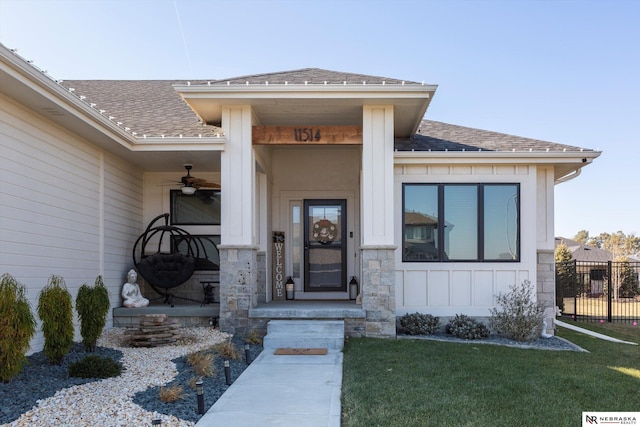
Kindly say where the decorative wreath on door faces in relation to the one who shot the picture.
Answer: facing the viewer

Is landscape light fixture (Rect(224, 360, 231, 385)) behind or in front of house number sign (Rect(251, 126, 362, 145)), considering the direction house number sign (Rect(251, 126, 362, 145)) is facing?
in front

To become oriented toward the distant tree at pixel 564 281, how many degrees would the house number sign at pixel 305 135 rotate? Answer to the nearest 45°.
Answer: approximately 135° to its left

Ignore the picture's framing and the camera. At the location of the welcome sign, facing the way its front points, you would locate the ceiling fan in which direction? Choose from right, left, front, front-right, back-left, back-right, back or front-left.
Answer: front-right

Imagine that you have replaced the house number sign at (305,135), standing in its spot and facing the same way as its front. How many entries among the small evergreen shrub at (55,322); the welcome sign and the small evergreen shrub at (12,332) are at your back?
1

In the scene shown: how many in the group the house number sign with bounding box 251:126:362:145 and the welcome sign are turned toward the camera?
2

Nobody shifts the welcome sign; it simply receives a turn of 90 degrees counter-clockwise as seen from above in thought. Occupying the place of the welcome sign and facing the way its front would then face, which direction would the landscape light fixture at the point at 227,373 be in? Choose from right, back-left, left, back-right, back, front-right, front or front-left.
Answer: right

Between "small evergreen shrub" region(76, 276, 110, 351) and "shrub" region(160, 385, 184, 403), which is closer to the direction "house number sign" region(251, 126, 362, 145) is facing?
the shrub

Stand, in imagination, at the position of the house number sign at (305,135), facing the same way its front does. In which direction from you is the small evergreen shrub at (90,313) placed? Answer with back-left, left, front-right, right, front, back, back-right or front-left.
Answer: front-right

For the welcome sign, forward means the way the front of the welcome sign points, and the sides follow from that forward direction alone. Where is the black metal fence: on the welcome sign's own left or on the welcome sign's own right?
on the welcome sign's own left

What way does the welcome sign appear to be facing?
toward the camera

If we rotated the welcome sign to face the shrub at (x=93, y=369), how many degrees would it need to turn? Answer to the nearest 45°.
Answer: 0° — it already faces it

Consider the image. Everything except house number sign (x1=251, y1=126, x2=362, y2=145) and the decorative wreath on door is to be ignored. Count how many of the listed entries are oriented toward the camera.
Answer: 2
